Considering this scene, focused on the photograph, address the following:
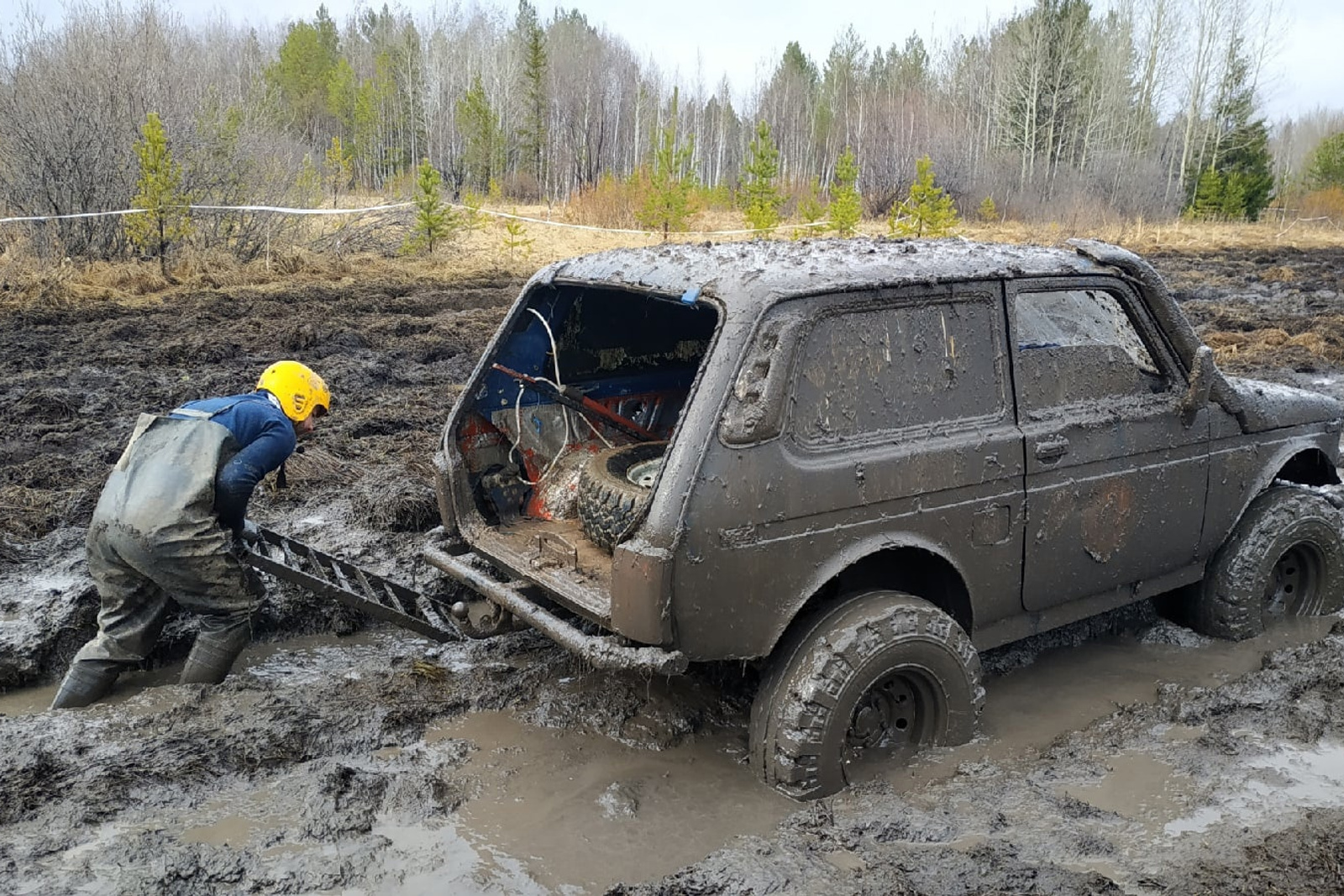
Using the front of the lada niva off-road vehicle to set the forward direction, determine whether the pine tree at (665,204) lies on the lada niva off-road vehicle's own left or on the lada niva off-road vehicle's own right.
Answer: on the lada niva off-road vehicle's own left

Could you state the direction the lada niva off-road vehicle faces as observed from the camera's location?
facing away from the viewer and to the right of the viewer

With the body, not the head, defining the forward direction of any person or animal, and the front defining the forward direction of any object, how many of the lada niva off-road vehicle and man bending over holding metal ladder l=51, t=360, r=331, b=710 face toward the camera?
0

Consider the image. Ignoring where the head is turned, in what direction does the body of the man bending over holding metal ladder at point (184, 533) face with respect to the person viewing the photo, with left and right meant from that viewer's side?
facing away from the viewer and to the right of the viewer

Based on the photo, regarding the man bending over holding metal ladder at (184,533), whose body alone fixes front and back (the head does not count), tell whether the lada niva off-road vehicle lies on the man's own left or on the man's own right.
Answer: on the man's own right

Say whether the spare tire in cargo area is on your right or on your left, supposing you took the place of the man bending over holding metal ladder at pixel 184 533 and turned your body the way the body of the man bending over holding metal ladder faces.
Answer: on your right

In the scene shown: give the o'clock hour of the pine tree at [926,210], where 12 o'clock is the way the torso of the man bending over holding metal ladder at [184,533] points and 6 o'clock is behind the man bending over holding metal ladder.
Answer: The pine tree is roughly at 12 o'clock from the man bending over holding metal ladder.

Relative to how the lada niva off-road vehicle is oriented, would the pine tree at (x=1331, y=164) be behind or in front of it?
in front

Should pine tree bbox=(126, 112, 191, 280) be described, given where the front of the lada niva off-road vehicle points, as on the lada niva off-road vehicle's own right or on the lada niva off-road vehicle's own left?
on the lada niva off-road vehicle's own left
